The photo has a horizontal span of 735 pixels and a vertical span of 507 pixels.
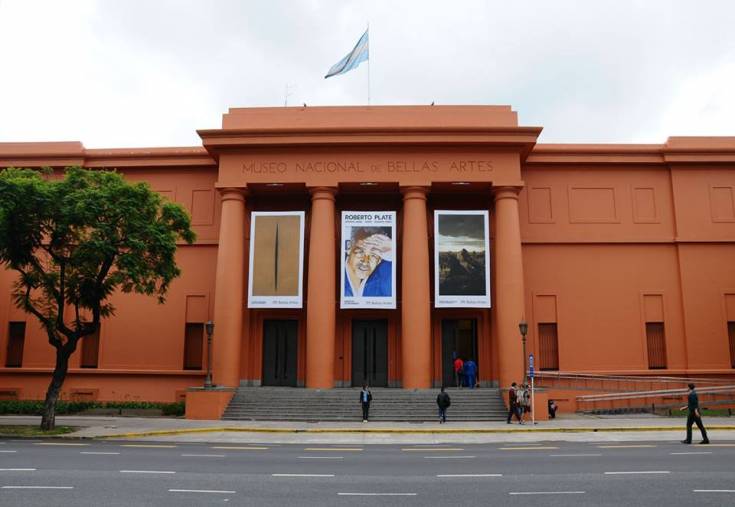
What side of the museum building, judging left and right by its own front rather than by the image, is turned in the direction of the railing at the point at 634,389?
left

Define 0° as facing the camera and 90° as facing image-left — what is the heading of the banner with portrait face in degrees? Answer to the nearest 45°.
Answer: approximately 0°

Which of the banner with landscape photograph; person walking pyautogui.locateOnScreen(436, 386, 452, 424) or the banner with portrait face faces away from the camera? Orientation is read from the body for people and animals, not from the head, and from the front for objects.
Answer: the person walking

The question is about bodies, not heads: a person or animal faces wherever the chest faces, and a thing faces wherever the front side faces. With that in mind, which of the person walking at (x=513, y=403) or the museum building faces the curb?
the museum building

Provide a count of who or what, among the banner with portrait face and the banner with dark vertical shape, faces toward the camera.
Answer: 2

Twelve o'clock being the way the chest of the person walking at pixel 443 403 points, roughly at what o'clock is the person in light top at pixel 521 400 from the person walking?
The person in light top is roughly at 3 o'clock from the person walking.

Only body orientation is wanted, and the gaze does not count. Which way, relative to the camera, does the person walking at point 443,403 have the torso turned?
away from the camera

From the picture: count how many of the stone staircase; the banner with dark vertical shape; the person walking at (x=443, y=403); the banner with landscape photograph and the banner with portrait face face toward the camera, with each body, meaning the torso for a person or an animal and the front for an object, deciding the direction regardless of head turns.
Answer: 4
